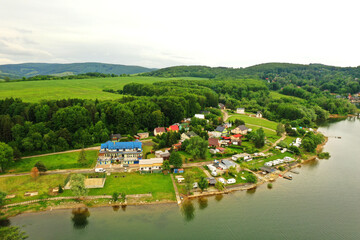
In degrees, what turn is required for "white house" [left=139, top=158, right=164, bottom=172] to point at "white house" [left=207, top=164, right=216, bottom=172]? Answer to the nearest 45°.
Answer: approximately 90° to its left

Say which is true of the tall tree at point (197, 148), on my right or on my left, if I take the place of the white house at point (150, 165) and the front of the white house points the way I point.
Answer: on my left

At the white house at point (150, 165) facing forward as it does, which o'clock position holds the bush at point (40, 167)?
The bush is roughly at 3 o'clock from the white house.

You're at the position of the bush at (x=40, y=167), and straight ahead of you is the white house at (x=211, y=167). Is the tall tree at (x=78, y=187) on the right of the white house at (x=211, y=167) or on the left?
right

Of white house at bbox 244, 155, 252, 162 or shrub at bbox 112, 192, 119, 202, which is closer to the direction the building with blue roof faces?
the shrub

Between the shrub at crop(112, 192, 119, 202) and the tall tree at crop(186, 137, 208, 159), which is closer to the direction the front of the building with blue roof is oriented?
the shrub

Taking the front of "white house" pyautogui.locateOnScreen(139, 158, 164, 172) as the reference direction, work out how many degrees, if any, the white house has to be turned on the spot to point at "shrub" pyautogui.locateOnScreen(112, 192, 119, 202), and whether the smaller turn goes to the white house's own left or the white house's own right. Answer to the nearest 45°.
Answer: approximately 45° to the white house's own right

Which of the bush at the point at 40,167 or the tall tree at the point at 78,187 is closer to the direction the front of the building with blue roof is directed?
the tall tree

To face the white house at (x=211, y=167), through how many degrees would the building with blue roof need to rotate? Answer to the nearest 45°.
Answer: approximately 45° to its left

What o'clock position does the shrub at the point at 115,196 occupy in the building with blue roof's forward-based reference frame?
The shrub is roughly at 12 o'clock from the building with blue roof.

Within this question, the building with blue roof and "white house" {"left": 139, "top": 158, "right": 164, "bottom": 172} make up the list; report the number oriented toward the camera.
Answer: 2
